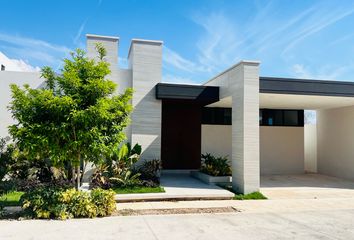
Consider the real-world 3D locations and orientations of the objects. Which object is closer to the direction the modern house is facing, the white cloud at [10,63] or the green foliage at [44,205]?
the green foliage

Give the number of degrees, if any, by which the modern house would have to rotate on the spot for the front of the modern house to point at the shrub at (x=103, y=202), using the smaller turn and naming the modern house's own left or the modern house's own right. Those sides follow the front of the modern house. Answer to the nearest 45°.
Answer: approximately 45° to the modern house's own right

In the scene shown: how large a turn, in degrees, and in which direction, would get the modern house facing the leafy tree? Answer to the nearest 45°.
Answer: approximately 45° to its right

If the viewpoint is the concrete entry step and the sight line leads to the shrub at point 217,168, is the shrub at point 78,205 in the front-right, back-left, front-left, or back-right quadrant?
back-left

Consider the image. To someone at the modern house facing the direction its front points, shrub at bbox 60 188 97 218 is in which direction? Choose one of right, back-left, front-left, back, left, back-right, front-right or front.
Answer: front-right

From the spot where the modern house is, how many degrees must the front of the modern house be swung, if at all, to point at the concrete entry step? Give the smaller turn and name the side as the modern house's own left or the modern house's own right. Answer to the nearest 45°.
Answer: approximately 45° to the modern house's own right

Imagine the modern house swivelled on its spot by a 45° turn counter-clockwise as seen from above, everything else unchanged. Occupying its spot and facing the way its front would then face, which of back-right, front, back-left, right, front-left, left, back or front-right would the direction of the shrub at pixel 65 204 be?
right

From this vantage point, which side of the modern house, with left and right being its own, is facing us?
front

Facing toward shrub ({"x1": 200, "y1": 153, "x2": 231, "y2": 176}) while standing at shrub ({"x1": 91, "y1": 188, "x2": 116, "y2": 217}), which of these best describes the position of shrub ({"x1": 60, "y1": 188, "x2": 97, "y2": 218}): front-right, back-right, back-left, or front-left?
back-left

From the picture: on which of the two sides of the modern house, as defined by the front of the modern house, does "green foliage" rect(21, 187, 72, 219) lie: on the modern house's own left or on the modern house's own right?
on the modern house's own right
